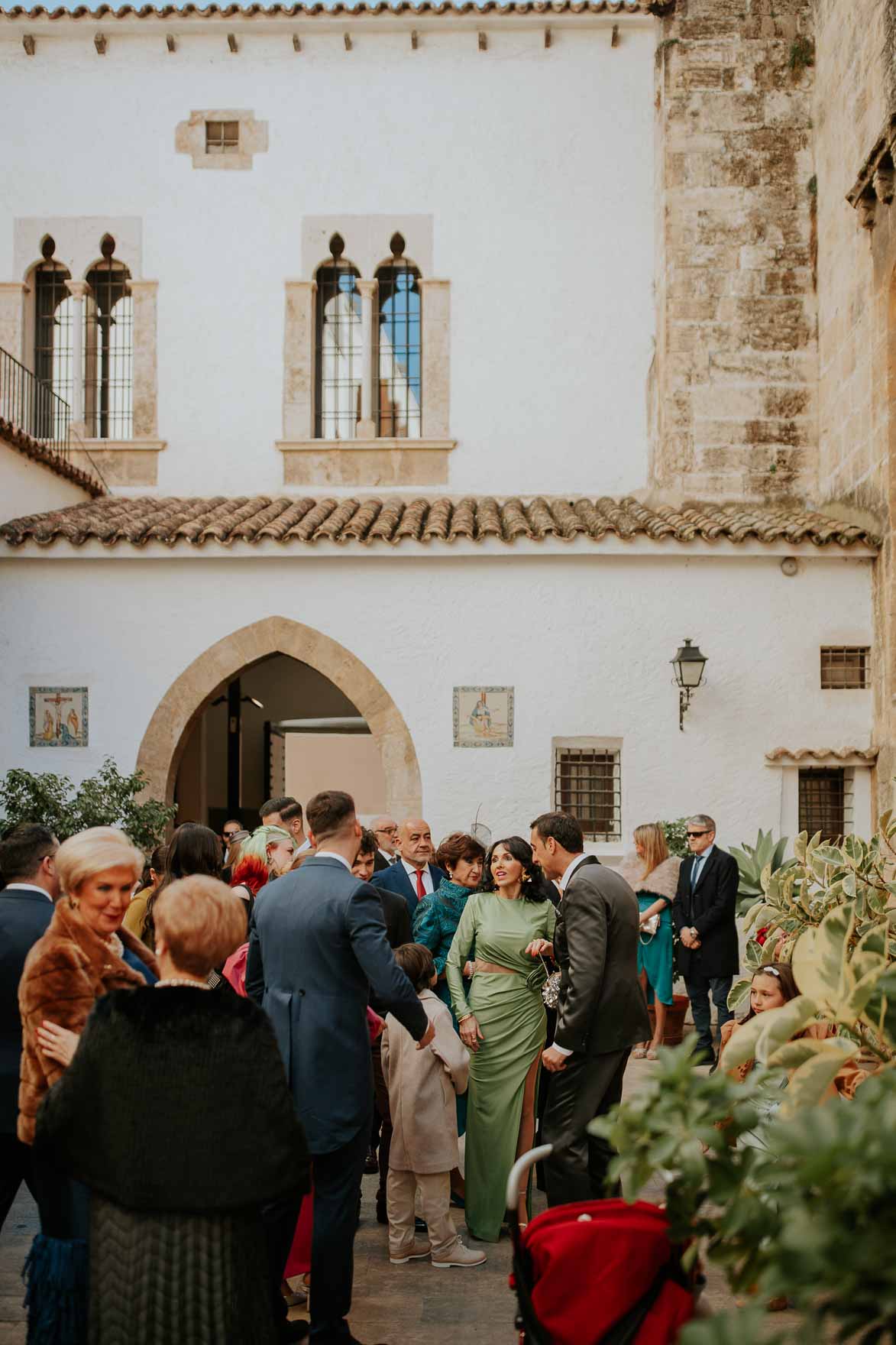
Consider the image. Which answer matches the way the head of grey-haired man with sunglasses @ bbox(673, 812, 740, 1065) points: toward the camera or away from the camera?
toward the camera

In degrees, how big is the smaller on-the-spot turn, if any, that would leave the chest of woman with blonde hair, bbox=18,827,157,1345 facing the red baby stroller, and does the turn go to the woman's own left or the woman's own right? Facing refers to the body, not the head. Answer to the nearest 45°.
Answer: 0° — they already face it

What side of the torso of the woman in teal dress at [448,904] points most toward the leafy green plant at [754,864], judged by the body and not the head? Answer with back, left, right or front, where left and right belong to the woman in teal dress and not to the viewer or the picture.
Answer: left

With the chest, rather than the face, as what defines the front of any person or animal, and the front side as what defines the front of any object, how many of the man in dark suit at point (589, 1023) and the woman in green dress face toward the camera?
1

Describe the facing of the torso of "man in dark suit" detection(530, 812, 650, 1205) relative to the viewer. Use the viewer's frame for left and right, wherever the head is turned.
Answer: facing to the left of the viewer

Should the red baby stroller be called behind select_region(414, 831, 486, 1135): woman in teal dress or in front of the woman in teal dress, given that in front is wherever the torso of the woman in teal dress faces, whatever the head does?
in front

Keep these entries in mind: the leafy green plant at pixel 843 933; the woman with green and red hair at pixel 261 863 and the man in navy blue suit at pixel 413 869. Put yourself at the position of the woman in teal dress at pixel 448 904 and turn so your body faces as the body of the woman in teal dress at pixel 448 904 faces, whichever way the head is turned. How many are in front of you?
1

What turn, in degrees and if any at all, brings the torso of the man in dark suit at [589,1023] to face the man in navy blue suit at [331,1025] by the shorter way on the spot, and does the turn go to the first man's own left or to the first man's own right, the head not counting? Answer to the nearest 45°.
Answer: approximately 45° to the first man's own left

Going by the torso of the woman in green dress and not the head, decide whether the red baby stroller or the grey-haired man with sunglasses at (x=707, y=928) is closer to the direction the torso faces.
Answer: the red baby stroller

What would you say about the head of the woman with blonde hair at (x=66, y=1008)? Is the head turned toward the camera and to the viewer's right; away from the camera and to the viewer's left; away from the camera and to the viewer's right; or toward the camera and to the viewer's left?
toward the camera and to the viewer's right

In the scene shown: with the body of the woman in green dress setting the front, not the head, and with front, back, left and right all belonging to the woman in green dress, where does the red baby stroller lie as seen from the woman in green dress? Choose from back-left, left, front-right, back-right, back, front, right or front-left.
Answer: front

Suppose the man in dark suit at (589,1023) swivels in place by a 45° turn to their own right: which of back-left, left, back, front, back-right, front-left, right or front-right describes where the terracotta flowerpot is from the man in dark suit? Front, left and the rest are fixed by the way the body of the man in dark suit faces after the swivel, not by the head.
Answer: front-right

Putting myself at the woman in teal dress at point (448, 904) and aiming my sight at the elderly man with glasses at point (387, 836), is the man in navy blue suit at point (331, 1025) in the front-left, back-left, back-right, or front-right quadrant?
back-left

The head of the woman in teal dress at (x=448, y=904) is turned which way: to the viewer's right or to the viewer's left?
to the viewer's right

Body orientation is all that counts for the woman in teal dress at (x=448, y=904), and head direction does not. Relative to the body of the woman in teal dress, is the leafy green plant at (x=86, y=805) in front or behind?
behind

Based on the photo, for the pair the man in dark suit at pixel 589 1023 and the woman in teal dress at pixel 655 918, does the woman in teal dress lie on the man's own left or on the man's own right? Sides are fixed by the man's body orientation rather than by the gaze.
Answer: on the man's own right

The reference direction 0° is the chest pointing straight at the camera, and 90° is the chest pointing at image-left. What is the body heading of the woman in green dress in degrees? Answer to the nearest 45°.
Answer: approximately 0°

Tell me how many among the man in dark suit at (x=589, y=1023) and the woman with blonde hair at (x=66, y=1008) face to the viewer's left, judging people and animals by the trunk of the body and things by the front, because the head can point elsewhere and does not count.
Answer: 1
